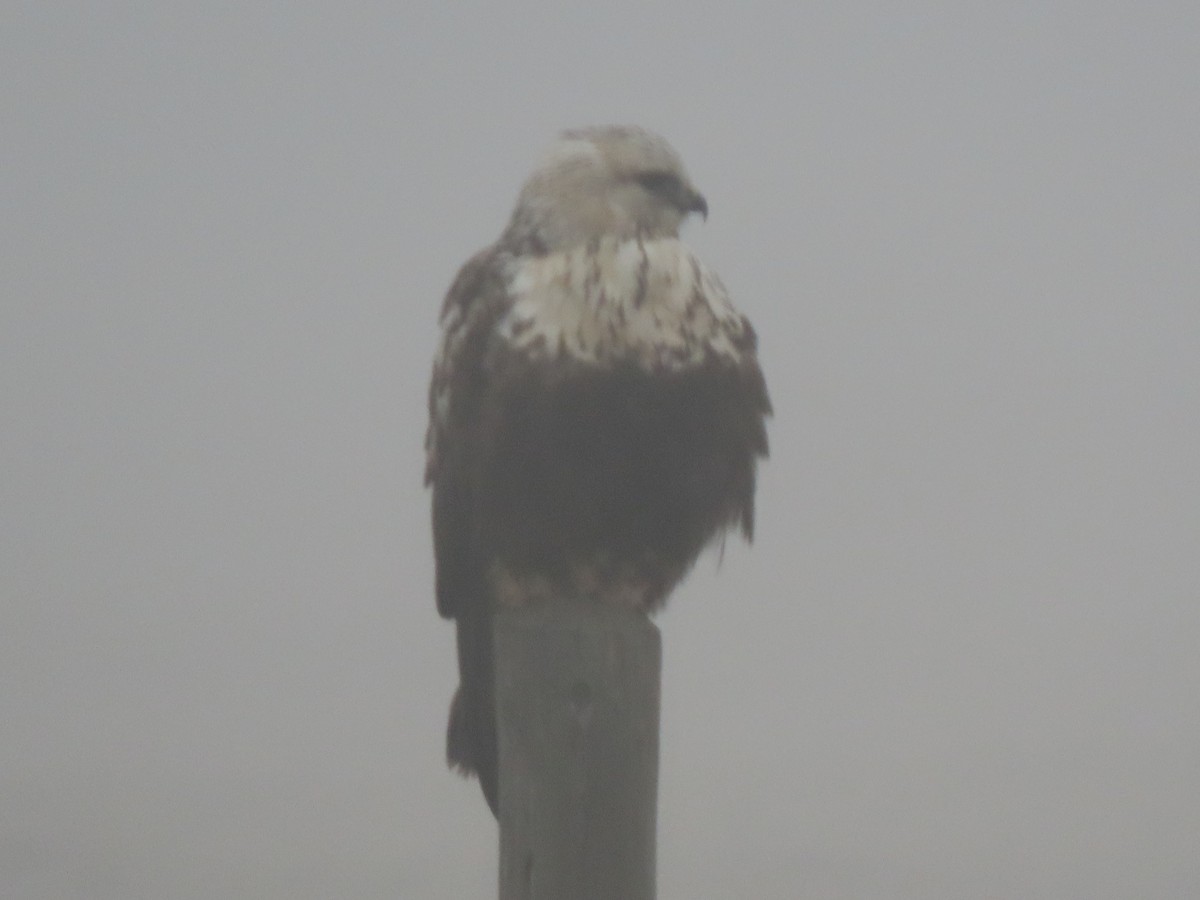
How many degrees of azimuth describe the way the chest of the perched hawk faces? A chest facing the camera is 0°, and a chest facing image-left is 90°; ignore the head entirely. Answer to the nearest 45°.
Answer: approximately 315°
